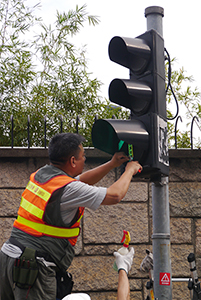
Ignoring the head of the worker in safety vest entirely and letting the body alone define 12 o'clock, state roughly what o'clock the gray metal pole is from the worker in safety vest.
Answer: The gray metal pole is roughly at 1 o'clock from the worker in safety vest.

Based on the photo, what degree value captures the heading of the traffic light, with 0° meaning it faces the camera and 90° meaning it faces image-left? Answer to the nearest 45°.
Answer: approximately 45°

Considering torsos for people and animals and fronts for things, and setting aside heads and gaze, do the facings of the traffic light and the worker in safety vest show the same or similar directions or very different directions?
very different directions

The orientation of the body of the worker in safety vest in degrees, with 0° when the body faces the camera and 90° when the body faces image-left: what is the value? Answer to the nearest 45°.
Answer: approximately 225°
